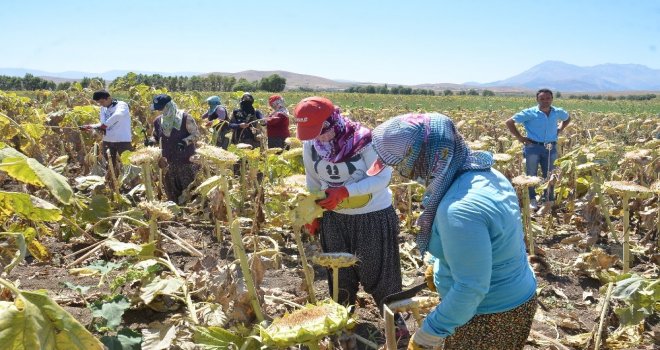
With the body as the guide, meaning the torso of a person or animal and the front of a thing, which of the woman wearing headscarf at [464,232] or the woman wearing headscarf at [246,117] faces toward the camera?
the woman wearing headscarf at [246,117]

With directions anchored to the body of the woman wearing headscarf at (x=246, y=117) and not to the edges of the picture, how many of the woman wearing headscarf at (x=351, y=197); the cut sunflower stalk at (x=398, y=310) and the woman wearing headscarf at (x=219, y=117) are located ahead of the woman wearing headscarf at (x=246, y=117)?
2

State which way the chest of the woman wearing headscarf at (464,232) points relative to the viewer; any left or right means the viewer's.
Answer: facing to the left of the viewer

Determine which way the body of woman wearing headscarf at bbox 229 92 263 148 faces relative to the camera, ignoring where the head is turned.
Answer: toward the camera

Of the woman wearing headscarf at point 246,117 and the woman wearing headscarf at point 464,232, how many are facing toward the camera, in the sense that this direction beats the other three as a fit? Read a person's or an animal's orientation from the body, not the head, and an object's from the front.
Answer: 1

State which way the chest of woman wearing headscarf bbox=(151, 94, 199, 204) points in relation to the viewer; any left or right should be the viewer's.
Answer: facing the viewer and to the left of the viewer

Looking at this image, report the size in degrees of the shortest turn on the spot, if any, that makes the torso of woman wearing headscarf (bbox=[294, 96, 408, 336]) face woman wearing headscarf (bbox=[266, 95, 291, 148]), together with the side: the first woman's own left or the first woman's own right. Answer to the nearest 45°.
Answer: approximately 135° to the first woman's own right

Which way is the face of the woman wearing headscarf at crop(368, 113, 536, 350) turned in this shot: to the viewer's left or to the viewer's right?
to the viewer's left

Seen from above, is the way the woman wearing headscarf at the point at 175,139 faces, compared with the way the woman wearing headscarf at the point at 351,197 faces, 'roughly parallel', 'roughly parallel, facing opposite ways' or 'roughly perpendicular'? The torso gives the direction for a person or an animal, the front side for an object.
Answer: roughly parallel

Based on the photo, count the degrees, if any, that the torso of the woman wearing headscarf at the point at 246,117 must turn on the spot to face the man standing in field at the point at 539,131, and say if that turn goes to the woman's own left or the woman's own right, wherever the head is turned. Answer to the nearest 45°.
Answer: approximately 90° to the woman's own left

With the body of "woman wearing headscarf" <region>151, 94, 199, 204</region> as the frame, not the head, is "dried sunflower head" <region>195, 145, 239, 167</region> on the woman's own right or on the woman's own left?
on the woman's own left
